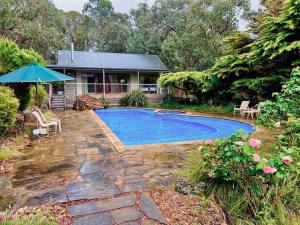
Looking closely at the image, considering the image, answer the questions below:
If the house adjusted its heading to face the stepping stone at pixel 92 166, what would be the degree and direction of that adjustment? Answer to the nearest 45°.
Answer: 0° — it already faces it

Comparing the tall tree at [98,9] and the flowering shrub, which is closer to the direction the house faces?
the flowering shrub

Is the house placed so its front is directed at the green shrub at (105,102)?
yes

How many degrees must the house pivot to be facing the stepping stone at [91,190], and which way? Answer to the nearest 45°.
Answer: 0° — it already faces it

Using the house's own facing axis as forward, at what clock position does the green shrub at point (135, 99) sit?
The green shrub is roughly at 11 o'clock from the house.

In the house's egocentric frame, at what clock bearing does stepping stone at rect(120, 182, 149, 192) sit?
The stepping stone is roughly at 12 o'clock from the house.

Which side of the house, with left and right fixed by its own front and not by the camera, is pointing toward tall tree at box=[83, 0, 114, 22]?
back

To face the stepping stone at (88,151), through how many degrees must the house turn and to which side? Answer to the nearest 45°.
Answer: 0° — it already faces it

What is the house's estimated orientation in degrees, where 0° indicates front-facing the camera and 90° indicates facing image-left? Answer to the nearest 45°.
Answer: approximately 0°

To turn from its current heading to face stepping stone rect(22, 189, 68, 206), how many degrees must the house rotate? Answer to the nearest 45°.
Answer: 0° — it already faces it
